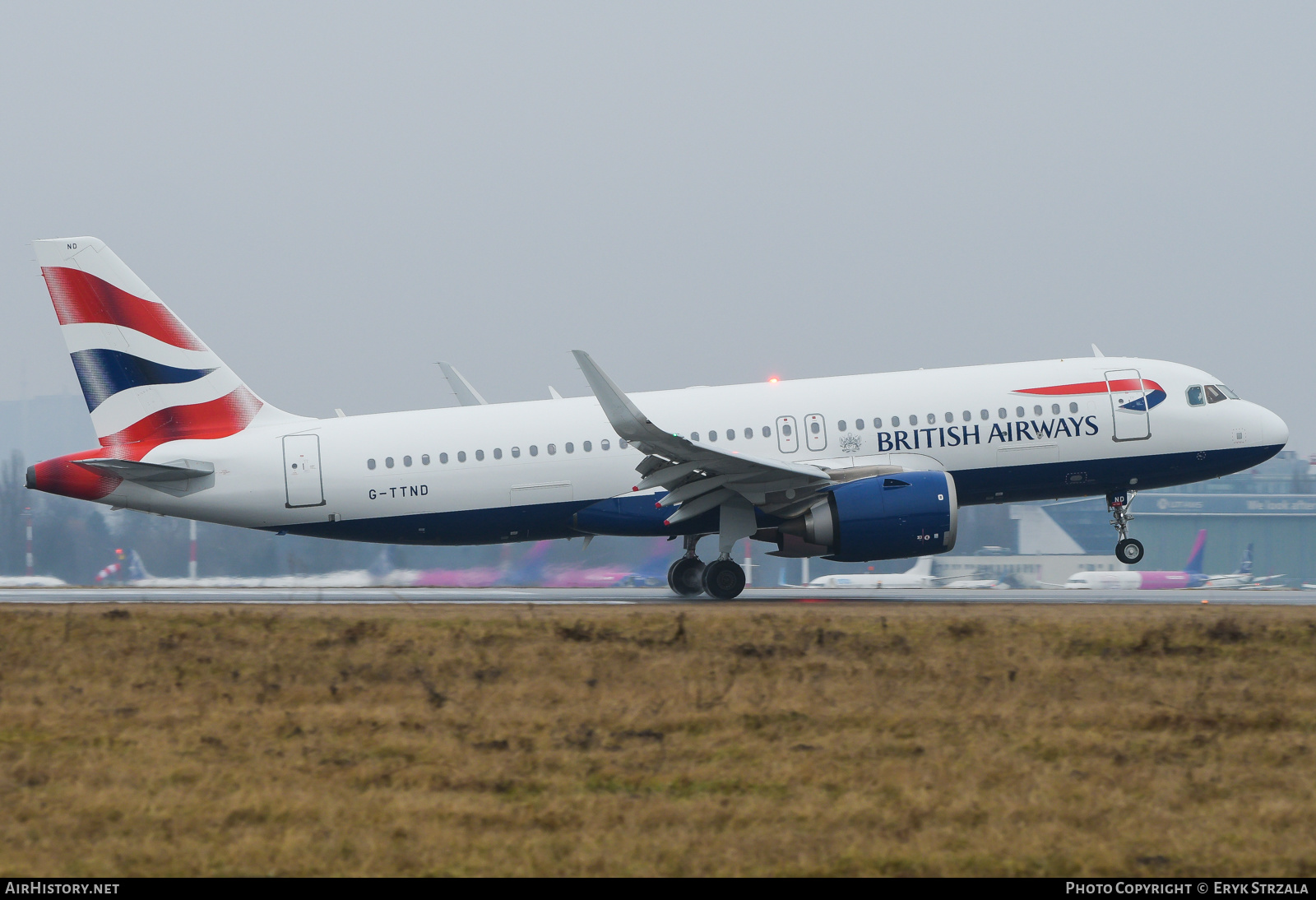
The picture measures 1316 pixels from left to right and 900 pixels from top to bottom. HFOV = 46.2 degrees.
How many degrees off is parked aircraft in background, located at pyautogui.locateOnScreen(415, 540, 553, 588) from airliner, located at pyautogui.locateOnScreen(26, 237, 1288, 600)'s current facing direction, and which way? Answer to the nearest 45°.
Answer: approximately 90° to its left

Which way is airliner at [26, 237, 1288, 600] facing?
to the viewer's right
